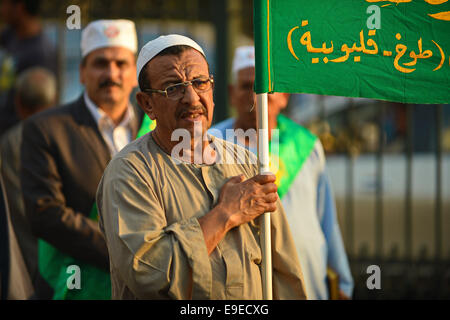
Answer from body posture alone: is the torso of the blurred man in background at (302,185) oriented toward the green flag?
yes

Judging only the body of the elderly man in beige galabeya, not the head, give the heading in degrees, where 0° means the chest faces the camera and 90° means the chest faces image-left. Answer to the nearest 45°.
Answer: approximately 315°

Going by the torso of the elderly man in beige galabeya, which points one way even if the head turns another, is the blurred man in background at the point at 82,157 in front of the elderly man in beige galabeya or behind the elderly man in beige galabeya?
behind

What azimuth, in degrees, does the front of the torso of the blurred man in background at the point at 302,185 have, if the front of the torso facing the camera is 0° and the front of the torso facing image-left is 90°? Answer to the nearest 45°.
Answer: approximately 0°

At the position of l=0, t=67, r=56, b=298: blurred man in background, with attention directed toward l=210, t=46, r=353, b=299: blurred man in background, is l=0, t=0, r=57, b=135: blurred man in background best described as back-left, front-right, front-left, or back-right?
back-left

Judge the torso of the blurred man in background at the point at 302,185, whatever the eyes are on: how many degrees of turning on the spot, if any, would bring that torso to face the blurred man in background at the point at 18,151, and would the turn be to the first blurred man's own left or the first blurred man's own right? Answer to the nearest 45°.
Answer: approximately 90° to the first blurred man's own right

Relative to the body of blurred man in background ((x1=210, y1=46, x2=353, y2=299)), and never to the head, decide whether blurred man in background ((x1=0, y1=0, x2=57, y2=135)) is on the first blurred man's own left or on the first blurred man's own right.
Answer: on the first blurred man's own right

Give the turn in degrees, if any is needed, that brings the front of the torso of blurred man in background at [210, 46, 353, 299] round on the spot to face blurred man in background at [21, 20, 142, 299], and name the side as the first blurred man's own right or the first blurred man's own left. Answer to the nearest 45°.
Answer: approximately 45° to the first blurred man's own right

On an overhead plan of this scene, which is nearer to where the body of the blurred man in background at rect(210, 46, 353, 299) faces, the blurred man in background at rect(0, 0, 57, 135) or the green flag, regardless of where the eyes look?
the green flag
